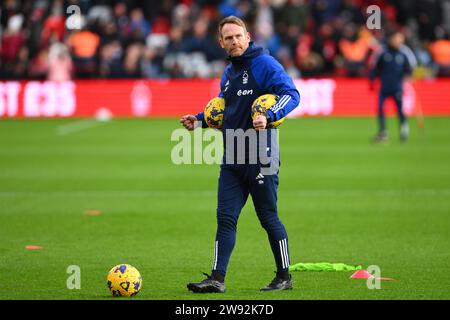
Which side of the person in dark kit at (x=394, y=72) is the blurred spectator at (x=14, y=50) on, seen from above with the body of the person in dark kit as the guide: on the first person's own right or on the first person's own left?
on the first person's own right

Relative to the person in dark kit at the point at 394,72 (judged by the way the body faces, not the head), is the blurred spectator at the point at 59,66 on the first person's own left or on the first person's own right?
on the first person's own right

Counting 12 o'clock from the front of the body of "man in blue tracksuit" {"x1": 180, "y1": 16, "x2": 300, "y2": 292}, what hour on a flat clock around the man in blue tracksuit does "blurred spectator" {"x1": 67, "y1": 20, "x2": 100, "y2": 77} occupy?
The blurred spectator is roughly at 4 o'clock from the man in blue tracksuit.

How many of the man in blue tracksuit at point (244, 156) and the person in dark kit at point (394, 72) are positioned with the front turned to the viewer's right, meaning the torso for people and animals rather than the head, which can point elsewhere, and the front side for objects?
0

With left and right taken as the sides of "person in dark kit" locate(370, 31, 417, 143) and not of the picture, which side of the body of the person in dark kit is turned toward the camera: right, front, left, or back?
front

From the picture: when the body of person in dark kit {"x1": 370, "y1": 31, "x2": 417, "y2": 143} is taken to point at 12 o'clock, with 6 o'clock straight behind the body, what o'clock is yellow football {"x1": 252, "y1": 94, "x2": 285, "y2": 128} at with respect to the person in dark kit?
The yellow football is roughly at 12 o'clock from the person in dark kit.

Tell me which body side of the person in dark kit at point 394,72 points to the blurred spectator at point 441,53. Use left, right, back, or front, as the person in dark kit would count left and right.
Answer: back

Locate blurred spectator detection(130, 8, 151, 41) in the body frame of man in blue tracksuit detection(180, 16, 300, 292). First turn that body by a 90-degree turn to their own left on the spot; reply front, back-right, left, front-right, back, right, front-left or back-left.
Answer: back-left

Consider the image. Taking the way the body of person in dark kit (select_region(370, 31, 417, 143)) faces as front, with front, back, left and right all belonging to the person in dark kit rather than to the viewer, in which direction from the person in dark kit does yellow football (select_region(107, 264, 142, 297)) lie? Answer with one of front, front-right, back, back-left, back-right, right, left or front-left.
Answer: front

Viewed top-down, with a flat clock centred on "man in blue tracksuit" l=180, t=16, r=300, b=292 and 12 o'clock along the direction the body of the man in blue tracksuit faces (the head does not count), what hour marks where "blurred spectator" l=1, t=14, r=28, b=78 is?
The blurred spectator is roughly at 4 o'clock from the man in blue tracksuit.

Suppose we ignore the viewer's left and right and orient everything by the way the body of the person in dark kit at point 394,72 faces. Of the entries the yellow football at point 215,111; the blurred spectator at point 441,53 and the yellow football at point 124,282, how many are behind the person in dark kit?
1

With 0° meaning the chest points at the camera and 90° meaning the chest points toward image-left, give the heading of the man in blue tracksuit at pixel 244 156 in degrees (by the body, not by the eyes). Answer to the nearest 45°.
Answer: approximately 45°

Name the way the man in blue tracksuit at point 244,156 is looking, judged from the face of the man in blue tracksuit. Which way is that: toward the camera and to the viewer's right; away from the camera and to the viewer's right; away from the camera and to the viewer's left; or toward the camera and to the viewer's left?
toward the camera and to the viewer's left
